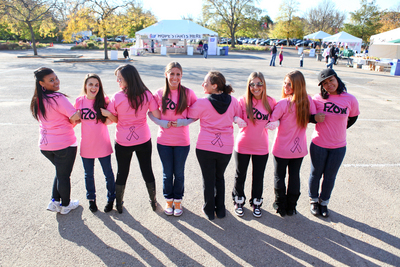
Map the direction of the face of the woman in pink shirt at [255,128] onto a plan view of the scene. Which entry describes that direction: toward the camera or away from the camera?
toward the camera

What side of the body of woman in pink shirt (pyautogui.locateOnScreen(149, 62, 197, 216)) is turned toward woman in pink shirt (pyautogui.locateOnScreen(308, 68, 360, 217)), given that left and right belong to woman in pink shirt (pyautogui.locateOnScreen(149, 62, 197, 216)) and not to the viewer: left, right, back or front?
left

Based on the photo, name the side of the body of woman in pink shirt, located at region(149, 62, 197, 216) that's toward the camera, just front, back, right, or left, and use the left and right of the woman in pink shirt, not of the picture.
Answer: front

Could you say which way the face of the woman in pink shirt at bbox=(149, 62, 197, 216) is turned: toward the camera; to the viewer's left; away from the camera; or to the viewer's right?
toward the camera

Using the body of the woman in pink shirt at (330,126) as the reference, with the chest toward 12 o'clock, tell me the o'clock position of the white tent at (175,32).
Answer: The white tent is roughly at 5 o'clock from the woman in pink shirt.

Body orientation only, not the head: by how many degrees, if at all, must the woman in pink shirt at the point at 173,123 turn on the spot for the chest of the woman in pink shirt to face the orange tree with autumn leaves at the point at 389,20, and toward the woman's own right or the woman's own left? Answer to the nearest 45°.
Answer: approximately 135° to the woman's own left

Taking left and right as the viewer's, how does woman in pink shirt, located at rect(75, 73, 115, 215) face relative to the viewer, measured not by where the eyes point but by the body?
facing the viewer

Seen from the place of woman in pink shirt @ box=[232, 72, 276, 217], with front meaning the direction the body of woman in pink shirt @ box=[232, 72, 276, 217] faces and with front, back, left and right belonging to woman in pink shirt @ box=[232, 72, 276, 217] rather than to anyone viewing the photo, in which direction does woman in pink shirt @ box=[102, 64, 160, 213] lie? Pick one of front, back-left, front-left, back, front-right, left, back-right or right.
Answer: right

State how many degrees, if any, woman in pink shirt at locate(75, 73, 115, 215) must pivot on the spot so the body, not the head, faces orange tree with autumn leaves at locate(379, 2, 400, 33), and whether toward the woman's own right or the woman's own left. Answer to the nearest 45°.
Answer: approximately 135° to the woman's own left
